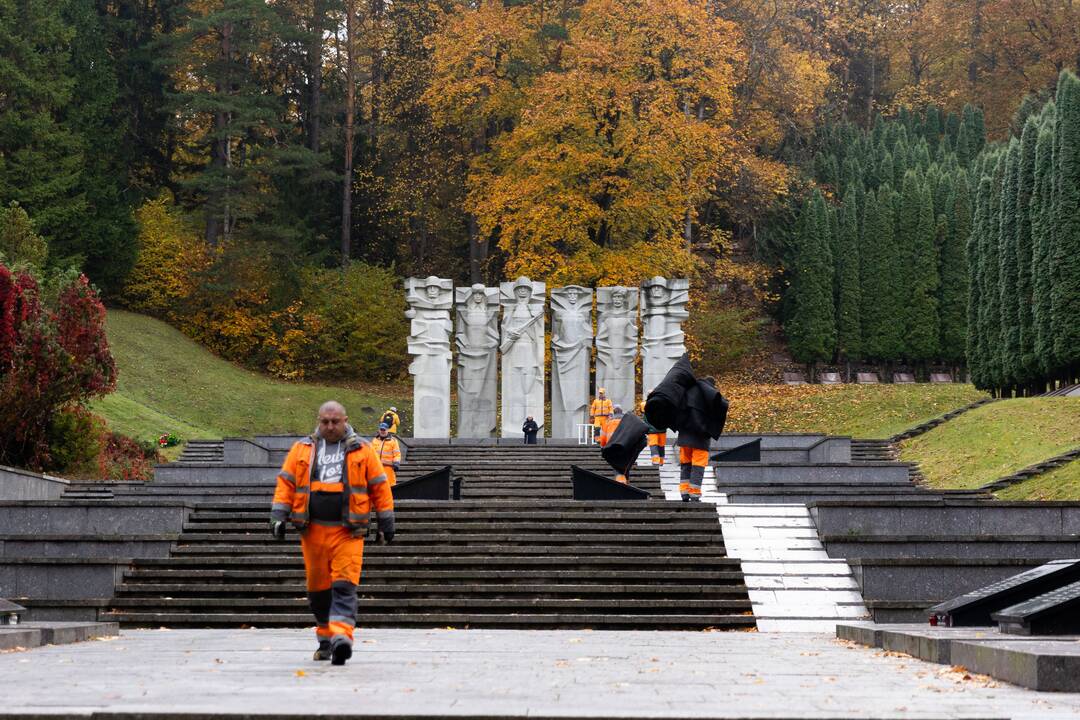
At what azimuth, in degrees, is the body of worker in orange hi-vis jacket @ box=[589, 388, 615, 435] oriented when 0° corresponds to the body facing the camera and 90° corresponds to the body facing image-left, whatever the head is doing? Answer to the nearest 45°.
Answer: approximately 0°

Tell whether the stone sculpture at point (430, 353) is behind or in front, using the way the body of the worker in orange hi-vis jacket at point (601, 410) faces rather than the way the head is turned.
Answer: behind

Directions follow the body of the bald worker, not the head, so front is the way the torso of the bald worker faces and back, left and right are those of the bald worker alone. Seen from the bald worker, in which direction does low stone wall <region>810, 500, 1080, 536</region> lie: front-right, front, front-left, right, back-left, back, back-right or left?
back-left

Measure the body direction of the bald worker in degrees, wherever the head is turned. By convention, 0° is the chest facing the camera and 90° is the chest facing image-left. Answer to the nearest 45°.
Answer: approximately 0°

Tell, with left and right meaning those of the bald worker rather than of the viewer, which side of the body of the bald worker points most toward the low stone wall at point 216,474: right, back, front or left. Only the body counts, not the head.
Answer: back

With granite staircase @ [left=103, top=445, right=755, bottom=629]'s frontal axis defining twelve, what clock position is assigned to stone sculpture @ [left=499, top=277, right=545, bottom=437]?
The stone sculpture is roughly at 6 o'clock from the granite staircase.

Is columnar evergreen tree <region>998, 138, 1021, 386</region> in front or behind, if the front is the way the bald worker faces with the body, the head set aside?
behind

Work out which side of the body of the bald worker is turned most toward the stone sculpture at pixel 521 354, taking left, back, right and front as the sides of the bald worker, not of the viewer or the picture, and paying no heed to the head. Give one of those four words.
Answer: back
